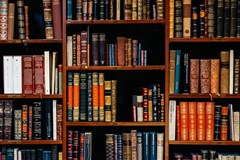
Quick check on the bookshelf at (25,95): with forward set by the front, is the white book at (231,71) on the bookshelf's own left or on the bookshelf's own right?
on the bookshelf's own left

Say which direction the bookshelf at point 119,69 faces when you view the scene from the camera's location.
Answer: facing the viewer

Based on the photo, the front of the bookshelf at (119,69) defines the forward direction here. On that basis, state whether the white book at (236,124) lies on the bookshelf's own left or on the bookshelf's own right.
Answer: on the bookshelf's own left

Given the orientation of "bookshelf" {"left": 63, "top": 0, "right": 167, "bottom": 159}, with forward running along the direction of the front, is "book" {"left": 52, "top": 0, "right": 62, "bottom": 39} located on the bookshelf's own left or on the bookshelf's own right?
on the bookshelf's own right

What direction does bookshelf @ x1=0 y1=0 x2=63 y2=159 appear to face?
toward the camera
